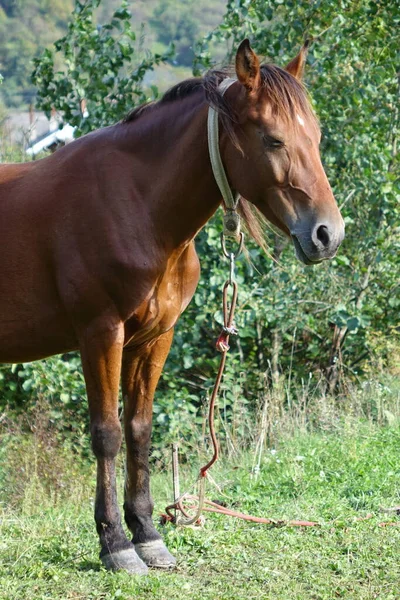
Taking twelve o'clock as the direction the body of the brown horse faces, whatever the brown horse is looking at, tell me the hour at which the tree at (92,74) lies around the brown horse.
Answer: The tree is roughly at 7 o'clock from the brown horse.

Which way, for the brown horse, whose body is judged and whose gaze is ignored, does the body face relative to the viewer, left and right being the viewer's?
facing the viewer and to the right of the viewer
